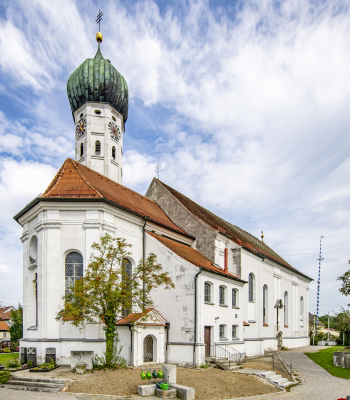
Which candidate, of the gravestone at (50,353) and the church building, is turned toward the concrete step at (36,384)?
the gravestone

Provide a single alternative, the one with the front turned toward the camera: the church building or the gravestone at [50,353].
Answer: the gravestone

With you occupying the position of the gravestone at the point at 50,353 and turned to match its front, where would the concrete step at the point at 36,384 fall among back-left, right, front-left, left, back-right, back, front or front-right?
front

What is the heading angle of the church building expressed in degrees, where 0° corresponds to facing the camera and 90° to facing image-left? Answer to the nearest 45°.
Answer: approximately 225°

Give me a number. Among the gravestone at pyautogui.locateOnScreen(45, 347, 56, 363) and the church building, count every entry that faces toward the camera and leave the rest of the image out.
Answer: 1

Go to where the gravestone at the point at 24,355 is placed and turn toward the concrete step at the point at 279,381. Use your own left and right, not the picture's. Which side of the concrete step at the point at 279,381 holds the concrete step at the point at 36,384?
right

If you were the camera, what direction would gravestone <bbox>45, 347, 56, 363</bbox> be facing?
facing the viewer

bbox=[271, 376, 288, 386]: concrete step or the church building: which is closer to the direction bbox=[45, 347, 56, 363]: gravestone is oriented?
the concrete step
